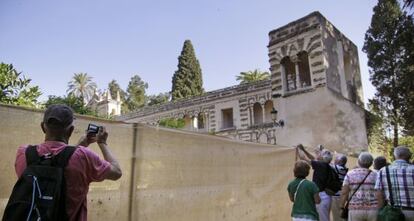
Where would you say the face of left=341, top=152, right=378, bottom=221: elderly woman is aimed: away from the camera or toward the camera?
away from the camera

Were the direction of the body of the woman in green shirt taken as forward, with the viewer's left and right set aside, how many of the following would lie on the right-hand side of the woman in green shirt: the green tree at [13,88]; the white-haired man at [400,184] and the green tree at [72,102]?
1

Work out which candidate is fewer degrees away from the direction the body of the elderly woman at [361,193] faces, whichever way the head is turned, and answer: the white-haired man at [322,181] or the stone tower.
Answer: the stone tower

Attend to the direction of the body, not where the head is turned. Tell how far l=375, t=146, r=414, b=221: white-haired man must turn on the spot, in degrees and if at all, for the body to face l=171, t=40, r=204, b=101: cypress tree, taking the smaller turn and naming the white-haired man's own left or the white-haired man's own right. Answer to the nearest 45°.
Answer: approximately 45° to the white-haired man's own left

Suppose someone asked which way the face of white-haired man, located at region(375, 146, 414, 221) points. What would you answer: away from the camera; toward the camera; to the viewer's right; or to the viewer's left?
away from the camera

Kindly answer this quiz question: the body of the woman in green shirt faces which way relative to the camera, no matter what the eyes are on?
away from the camera

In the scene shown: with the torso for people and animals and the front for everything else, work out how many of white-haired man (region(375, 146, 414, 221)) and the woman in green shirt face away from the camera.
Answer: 2

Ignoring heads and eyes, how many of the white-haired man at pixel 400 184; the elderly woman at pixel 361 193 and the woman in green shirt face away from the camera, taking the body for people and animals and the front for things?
3

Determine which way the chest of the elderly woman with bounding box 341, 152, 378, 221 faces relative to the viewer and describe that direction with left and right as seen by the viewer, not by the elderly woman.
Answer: facing away from the viewer

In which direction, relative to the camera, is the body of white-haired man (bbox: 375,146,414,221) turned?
away from the camera

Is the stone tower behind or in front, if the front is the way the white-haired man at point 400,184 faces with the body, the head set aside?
in front

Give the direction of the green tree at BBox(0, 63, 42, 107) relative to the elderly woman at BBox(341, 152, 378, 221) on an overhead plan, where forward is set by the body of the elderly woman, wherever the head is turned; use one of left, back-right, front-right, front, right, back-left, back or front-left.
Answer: left

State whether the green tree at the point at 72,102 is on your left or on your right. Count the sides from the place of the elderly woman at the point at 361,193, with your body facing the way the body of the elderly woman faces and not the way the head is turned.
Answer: on your left

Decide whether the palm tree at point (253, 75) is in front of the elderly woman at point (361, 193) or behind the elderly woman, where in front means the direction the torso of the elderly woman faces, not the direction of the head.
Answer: in front

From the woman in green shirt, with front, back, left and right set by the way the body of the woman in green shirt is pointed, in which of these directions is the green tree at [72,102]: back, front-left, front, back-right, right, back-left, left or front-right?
front-left
